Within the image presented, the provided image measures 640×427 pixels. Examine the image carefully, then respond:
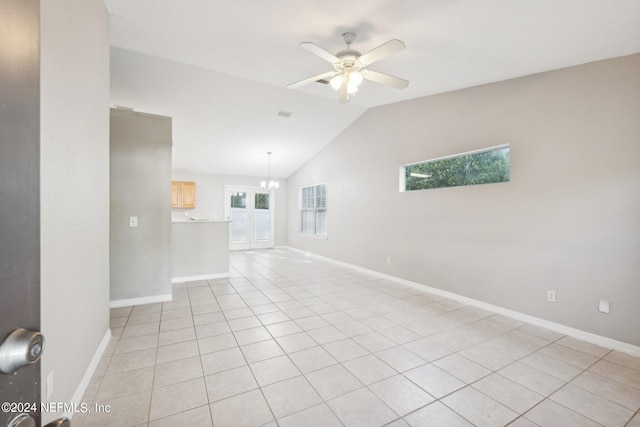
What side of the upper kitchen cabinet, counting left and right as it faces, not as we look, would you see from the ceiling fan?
front

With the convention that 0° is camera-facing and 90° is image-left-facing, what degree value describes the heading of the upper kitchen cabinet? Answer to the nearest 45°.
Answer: approximately 0°

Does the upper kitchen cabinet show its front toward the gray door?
yes

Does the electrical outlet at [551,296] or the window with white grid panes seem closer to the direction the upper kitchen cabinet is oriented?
the electrical outlet

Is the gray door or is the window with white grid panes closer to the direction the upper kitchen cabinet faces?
the gray door

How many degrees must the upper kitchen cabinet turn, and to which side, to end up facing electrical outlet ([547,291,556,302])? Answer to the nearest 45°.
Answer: approximately 45° to its left

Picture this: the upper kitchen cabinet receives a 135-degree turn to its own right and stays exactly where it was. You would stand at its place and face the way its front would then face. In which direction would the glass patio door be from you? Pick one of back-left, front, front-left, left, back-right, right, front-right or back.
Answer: back-right

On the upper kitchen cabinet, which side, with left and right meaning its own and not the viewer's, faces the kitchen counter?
front
